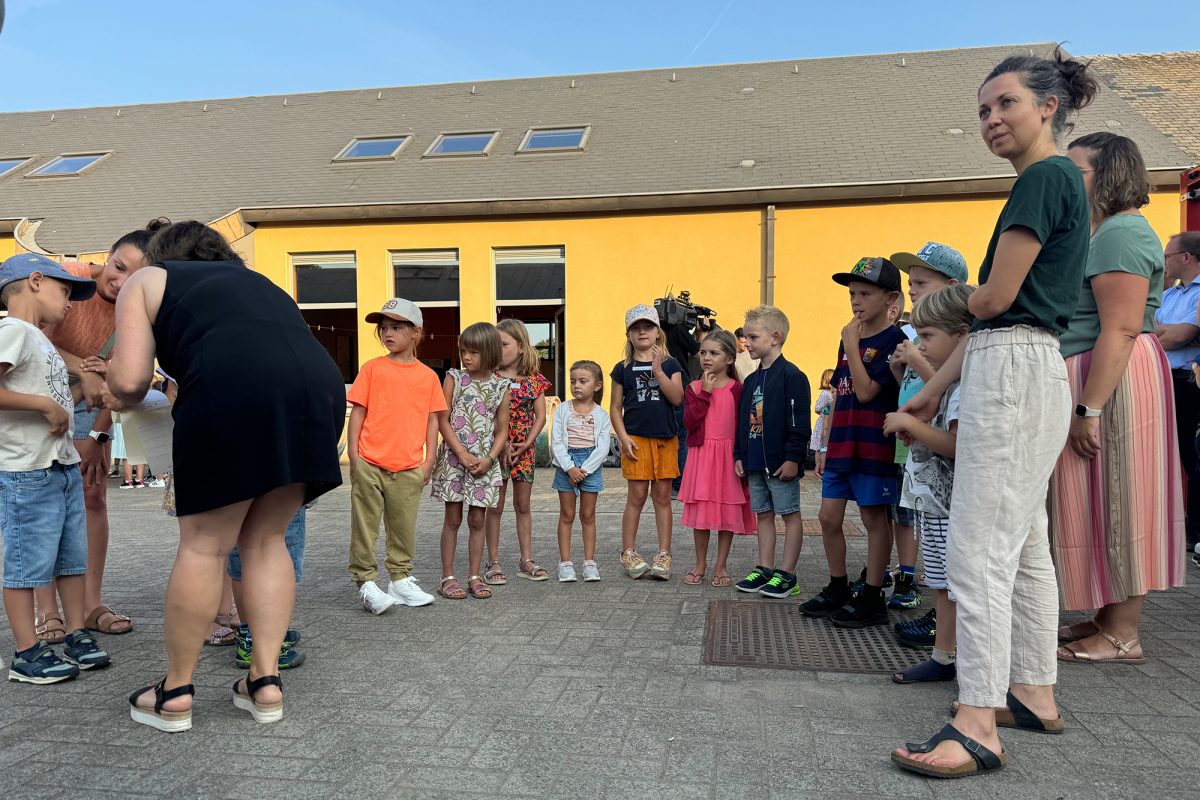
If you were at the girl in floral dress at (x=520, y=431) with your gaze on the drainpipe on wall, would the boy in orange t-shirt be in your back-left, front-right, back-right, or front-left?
back-left

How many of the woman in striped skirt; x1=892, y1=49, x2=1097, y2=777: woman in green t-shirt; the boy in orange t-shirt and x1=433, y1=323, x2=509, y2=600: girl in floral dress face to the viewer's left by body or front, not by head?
2

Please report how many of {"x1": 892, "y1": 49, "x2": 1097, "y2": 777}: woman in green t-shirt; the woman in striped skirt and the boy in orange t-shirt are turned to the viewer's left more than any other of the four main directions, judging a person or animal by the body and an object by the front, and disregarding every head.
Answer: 2

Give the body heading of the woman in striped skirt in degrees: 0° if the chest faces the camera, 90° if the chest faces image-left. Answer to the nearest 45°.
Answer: approximately 90°

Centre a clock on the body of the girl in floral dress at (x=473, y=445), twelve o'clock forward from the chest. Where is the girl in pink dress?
The girl in pink dress is roughly at 9 o'clock from the girl in floral dress.

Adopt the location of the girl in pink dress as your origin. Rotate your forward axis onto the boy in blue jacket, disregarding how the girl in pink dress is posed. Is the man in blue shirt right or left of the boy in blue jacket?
left

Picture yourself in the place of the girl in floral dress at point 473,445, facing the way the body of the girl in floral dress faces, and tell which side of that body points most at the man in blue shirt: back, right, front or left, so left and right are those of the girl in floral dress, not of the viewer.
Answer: left

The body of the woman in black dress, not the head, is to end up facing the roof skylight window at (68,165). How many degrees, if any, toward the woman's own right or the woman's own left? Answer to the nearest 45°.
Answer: approximately 45° to the woman's own right

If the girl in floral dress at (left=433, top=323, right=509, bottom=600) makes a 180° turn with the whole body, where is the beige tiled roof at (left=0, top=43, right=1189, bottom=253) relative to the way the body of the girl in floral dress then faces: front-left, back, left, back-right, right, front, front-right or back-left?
front
